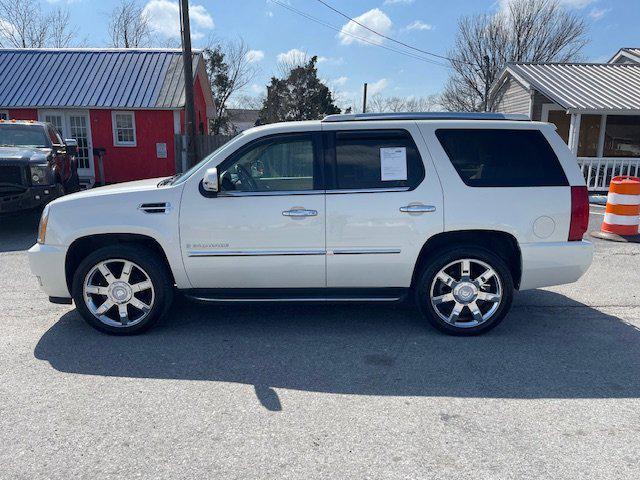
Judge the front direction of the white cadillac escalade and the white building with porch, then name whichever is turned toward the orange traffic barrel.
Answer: the white building with porch

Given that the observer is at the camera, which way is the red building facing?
facing the viewer

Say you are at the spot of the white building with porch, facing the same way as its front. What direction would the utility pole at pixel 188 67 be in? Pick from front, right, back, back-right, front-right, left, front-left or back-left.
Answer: front-right

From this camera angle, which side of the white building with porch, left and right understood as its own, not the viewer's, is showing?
front

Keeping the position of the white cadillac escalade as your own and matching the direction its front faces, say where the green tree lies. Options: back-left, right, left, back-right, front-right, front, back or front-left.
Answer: right

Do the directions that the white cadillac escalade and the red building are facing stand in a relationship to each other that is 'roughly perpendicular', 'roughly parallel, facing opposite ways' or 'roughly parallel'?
roughly perpendicular

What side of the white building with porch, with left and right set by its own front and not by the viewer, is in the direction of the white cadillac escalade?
front

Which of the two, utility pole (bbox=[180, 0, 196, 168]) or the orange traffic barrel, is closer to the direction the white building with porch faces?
the orange traffic barrel

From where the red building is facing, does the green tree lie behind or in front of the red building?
behind

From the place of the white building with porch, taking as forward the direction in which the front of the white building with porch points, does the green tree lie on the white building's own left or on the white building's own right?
on the white building's own right

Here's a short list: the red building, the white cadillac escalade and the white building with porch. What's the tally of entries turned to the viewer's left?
1

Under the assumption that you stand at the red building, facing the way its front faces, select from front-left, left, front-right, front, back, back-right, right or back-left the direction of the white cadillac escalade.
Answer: front

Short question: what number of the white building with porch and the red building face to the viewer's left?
0

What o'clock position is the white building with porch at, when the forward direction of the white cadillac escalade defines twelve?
The white building with porch is roughly at 4 o'clock from the white cadillac escalade.

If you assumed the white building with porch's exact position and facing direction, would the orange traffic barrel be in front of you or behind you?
in front

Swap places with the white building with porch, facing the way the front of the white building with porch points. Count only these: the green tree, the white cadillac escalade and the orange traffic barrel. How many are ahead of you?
2

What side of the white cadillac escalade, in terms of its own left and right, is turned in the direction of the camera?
left
